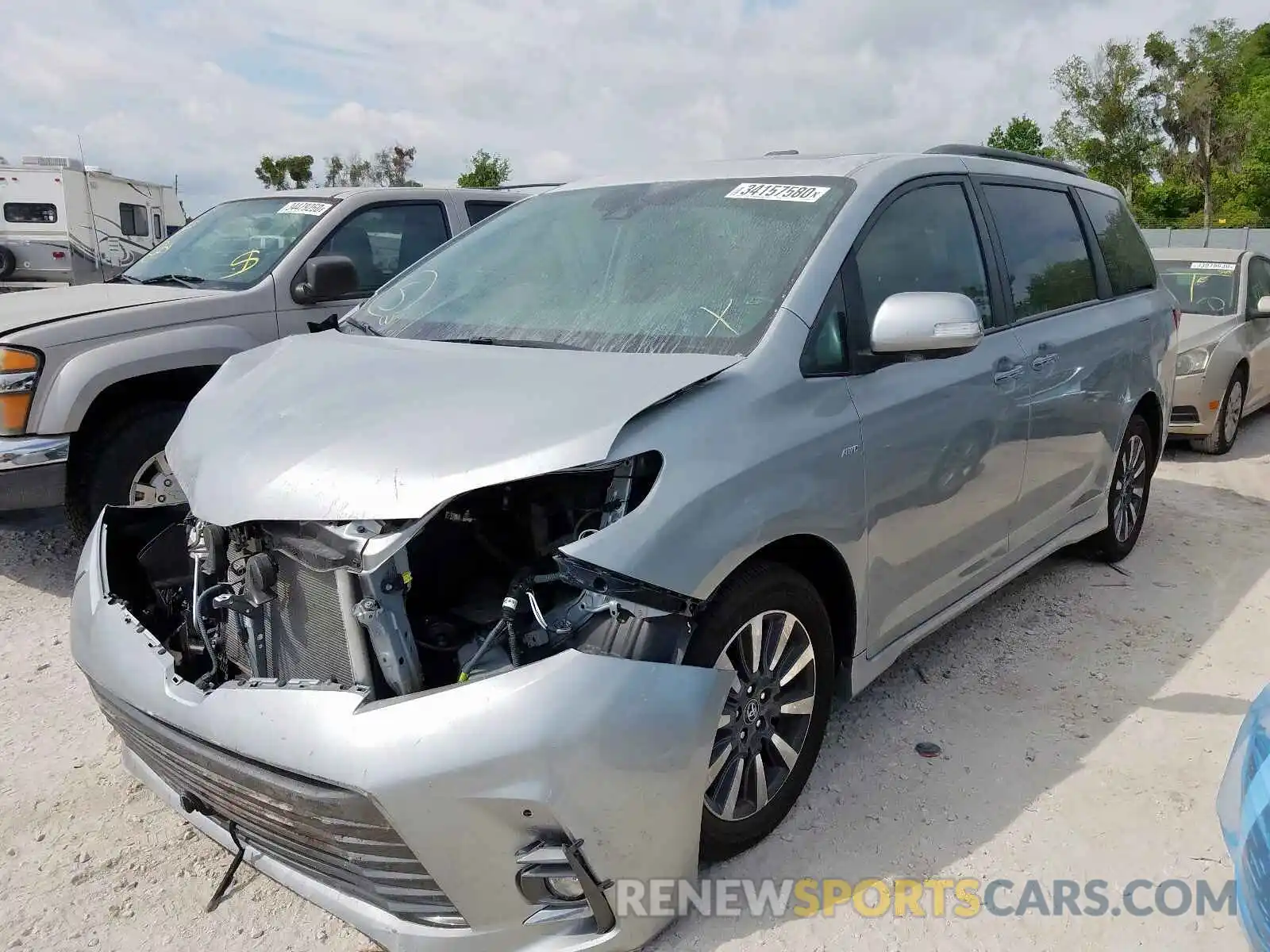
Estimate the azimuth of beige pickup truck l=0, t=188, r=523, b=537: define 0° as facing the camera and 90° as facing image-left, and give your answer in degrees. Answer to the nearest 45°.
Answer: approximately 45°

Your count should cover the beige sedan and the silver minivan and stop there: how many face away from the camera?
0

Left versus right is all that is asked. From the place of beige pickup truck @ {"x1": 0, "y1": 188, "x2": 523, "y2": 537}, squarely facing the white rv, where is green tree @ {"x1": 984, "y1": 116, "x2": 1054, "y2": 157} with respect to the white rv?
right

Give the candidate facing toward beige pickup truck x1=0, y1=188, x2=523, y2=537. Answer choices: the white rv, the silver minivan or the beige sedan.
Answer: the beige sedan

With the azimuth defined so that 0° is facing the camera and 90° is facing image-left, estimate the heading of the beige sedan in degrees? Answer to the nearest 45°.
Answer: approximately 45°

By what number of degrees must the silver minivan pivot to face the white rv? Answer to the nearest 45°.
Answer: approximately 90° to its right

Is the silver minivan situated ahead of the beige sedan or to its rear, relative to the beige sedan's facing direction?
ahead

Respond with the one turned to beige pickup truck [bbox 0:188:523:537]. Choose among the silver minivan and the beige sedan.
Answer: the beige sedan

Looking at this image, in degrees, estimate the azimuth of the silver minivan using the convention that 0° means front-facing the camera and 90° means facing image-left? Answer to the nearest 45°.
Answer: approximately 45°

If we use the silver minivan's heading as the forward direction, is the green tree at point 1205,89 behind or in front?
behind

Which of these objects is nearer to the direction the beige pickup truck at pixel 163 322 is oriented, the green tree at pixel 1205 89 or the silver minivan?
the silver minivan
